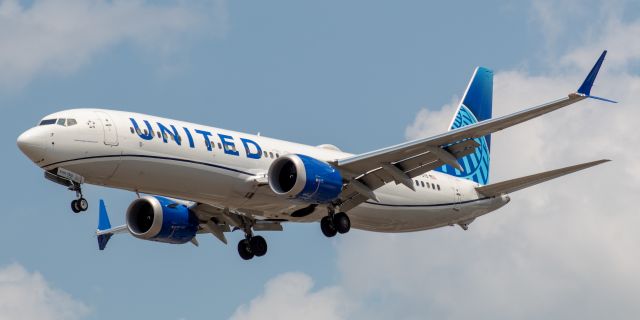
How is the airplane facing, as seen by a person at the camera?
facing the viewer and to the left of the viewer
